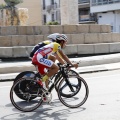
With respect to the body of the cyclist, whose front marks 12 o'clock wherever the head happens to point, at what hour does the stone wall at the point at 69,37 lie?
The stone wall is roughly at 9 o'clock from the cyclist.

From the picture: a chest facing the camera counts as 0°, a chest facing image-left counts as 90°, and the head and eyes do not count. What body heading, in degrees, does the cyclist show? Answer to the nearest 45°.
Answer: approximately 270°

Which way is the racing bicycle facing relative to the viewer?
to the viewer's right

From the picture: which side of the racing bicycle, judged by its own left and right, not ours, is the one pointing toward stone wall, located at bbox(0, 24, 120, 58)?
left
